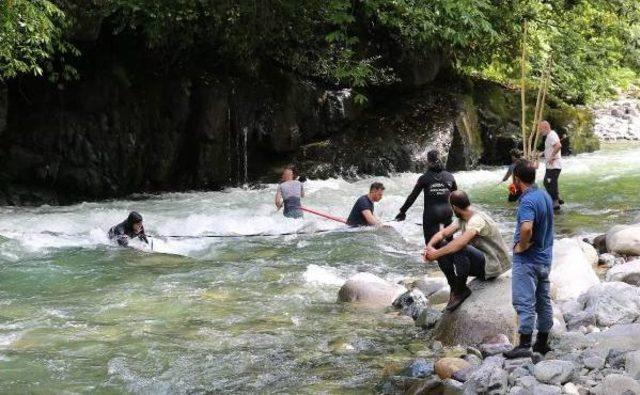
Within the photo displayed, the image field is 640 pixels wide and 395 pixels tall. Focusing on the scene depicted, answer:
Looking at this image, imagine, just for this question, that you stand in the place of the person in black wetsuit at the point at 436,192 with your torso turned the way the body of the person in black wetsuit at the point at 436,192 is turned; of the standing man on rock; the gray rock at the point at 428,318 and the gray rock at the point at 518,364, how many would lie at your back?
2

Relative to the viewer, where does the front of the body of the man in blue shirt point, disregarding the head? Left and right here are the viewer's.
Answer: facing away from the viewer and to the left of the viewer

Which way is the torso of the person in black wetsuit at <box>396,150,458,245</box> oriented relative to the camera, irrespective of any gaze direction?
away from the camera

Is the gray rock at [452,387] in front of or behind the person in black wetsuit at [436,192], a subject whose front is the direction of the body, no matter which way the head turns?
behind

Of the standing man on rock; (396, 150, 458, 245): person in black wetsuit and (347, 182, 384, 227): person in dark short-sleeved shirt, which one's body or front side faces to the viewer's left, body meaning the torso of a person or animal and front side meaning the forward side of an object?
the standing man on rock

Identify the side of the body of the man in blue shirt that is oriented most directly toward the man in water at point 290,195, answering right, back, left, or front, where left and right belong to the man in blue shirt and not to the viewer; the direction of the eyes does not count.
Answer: front

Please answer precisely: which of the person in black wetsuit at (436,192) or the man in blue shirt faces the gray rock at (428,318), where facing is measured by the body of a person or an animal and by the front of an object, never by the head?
the man in blue shirt

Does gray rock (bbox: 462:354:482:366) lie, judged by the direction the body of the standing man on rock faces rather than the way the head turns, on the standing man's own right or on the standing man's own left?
on the standing man's own left

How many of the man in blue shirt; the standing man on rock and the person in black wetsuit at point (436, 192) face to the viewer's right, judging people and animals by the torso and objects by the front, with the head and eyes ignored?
0

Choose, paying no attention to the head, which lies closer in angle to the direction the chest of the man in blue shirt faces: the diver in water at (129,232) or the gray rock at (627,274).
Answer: the diver in water

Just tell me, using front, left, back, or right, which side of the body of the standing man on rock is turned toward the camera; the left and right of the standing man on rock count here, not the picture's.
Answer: left

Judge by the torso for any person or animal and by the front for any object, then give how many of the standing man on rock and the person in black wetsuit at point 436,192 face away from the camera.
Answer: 1

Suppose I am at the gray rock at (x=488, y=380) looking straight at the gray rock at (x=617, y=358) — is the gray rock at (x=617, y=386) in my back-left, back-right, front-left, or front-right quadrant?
front-right

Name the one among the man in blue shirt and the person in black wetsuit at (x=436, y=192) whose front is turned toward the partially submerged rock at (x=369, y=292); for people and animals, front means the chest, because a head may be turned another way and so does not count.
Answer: the man in blue shirt

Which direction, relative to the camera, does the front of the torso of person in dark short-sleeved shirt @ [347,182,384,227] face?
to the viewer's right

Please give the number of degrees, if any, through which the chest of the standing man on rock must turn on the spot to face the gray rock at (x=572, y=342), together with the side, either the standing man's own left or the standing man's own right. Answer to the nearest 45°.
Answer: approximately 90° to the standing man's own left
